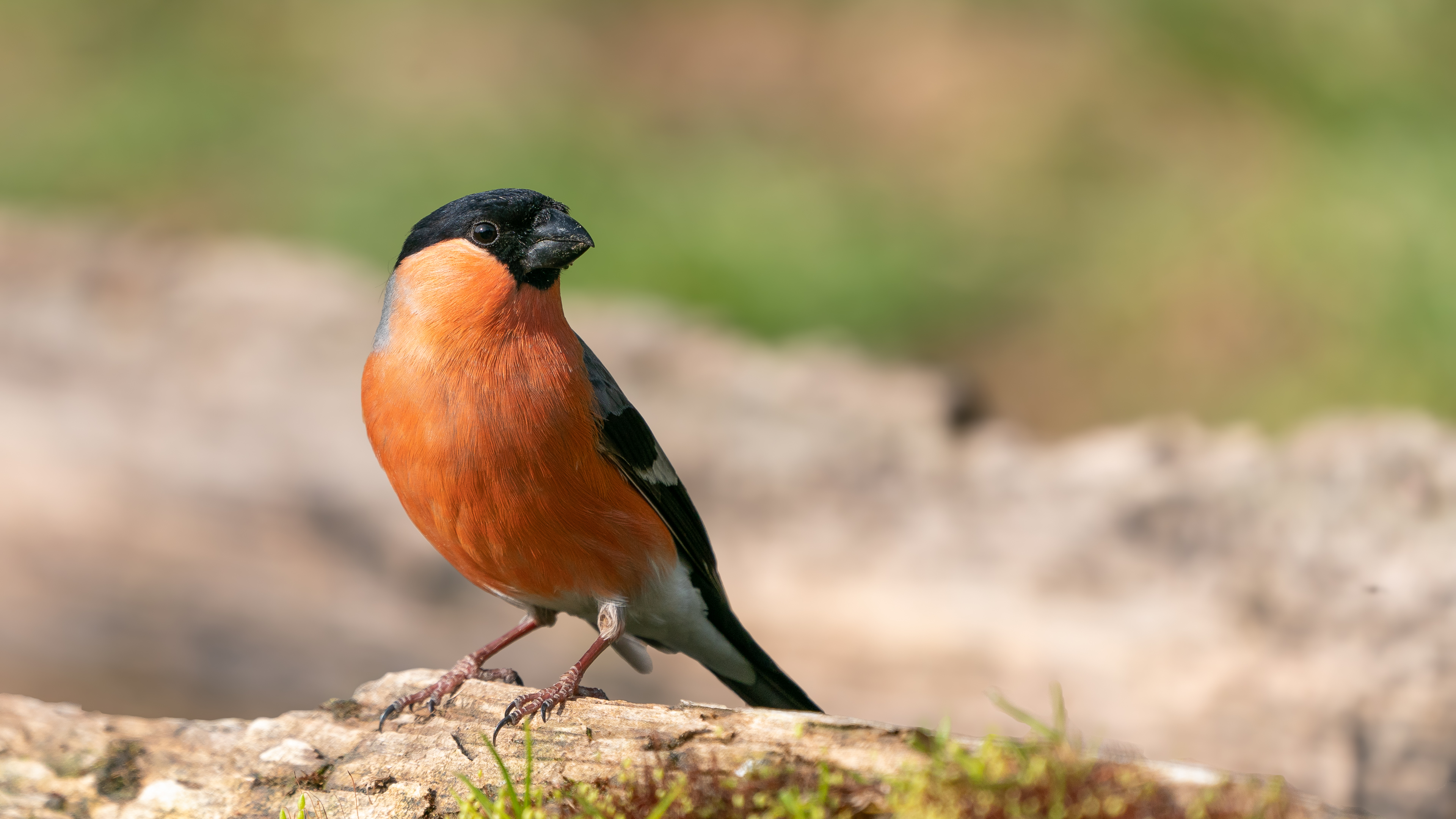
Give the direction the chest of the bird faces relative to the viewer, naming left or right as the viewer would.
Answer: facing the viewer and to the left of the viewer
